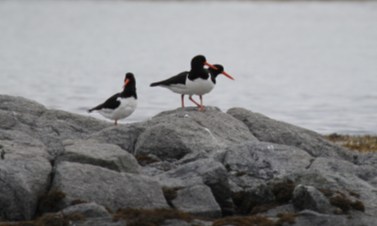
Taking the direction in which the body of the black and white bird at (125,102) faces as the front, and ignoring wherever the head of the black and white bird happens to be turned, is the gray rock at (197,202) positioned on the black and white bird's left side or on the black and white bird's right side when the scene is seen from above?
on the black and white bird's right side

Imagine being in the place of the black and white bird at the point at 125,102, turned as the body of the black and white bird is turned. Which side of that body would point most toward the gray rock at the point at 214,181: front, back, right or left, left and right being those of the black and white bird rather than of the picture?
front

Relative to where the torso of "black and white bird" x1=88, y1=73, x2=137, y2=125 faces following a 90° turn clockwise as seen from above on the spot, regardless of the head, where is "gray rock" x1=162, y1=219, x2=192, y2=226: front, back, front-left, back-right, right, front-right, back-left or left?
front

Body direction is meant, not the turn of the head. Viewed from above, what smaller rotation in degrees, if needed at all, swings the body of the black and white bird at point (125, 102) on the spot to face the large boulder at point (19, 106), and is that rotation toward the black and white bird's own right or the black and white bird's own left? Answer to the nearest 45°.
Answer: approximately 180°

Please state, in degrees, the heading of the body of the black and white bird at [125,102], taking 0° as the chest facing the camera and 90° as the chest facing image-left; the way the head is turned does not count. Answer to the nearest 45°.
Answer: approximately 270°

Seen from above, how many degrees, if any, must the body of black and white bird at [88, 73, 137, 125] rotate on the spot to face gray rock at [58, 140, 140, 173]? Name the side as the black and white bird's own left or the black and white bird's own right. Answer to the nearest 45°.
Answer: approximately 90° to the black and white bird's own right

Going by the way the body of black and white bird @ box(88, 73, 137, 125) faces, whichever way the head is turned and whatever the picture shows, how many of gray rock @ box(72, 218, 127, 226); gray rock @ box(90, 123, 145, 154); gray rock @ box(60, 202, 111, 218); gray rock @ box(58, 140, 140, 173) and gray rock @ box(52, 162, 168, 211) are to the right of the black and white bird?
5
